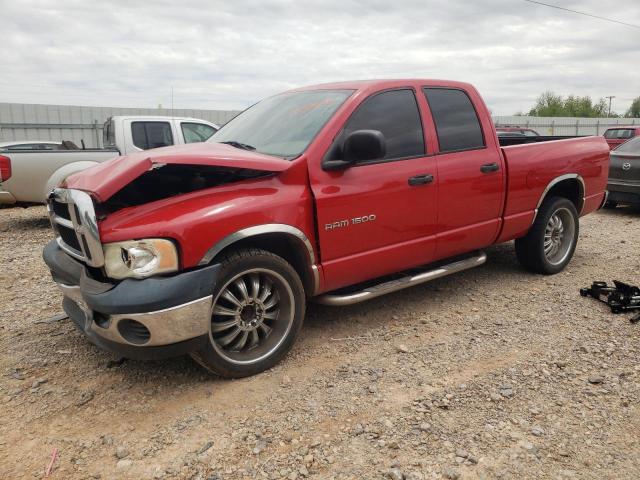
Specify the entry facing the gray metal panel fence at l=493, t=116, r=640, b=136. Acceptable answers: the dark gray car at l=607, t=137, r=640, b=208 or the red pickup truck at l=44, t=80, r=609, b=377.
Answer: the dark gray car

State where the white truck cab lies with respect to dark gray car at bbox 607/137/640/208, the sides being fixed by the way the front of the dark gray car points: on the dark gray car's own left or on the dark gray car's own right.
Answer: on the dark gray car's own left

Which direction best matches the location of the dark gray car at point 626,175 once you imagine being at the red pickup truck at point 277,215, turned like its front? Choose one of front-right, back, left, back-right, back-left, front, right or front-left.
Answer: back

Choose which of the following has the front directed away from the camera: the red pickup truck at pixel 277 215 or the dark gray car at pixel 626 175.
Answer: the dark gray car

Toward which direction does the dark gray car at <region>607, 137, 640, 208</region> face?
away from the camera

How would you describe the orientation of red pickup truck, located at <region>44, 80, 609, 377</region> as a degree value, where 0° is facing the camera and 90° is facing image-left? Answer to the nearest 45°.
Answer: approximately 45°

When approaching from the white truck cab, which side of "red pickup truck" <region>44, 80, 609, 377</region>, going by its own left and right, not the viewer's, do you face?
right

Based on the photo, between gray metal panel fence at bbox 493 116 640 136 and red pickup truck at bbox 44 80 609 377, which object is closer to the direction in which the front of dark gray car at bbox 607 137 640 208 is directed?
the gray metal panel fence

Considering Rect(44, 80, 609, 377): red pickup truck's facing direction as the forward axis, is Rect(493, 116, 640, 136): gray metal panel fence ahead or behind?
behind

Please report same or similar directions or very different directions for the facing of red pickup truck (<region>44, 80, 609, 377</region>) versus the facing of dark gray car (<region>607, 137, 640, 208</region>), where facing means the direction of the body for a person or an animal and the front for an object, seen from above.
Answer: very different directions

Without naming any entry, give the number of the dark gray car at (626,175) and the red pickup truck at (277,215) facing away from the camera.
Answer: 1
